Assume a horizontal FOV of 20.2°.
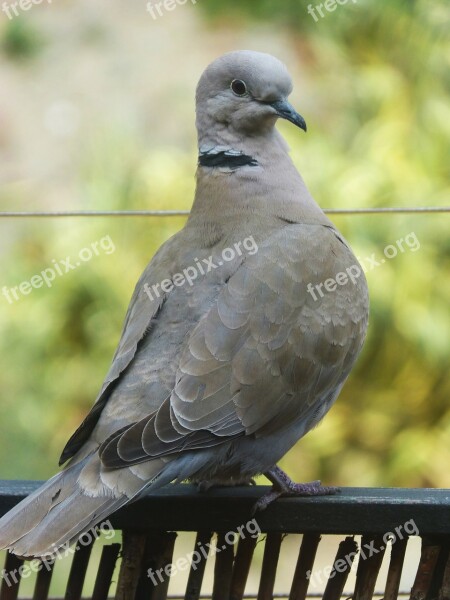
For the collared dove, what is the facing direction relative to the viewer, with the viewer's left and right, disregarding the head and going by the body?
facing away from the viewer and to the right of the viewer
